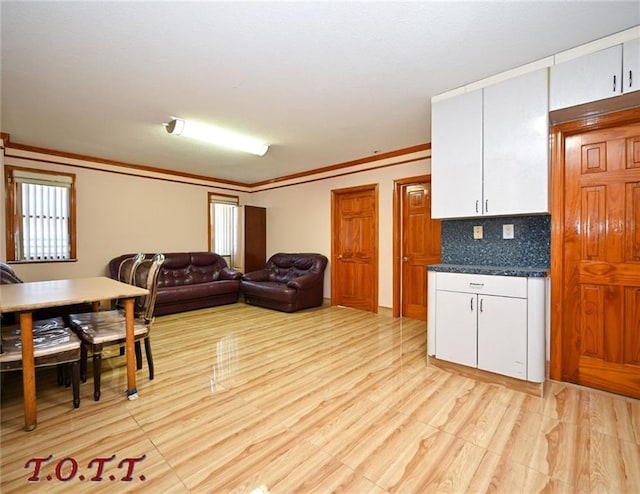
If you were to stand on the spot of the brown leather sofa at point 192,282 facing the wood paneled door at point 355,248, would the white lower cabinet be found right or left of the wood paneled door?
right

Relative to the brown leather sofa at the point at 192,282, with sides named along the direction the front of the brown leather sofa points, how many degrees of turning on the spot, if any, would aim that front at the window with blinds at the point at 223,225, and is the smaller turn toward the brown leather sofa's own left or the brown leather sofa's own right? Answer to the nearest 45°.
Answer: approximately 90° to the brown leather sofa's own left

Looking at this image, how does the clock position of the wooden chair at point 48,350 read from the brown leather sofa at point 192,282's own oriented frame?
The wooden chair is roughly at 2 o'clock from the brown leather sofa.

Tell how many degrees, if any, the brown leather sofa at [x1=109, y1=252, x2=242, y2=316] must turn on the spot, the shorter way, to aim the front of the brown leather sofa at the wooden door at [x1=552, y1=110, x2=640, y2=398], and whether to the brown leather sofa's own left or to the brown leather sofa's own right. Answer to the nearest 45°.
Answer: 0° — it already faces it

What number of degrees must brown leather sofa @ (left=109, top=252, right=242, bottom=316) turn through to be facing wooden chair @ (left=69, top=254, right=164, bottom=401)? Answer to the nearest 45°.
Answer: approximately 45° to its right

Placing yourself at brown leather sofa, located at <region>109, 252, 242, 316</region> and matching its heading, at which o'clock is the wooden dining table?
The wooden dining table is roughly at 2 o'clock from the brown leather sofa.

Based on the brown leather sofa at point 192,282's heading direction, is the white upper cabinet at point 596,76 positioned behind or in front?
in front

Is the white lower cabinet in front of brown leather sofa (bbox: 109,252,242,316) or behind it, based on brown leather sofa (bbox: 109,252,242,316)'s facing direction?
in front

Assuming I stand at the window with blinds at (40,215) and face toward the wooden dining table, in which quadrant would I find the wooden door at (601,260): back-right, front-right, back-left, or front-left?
front-left
